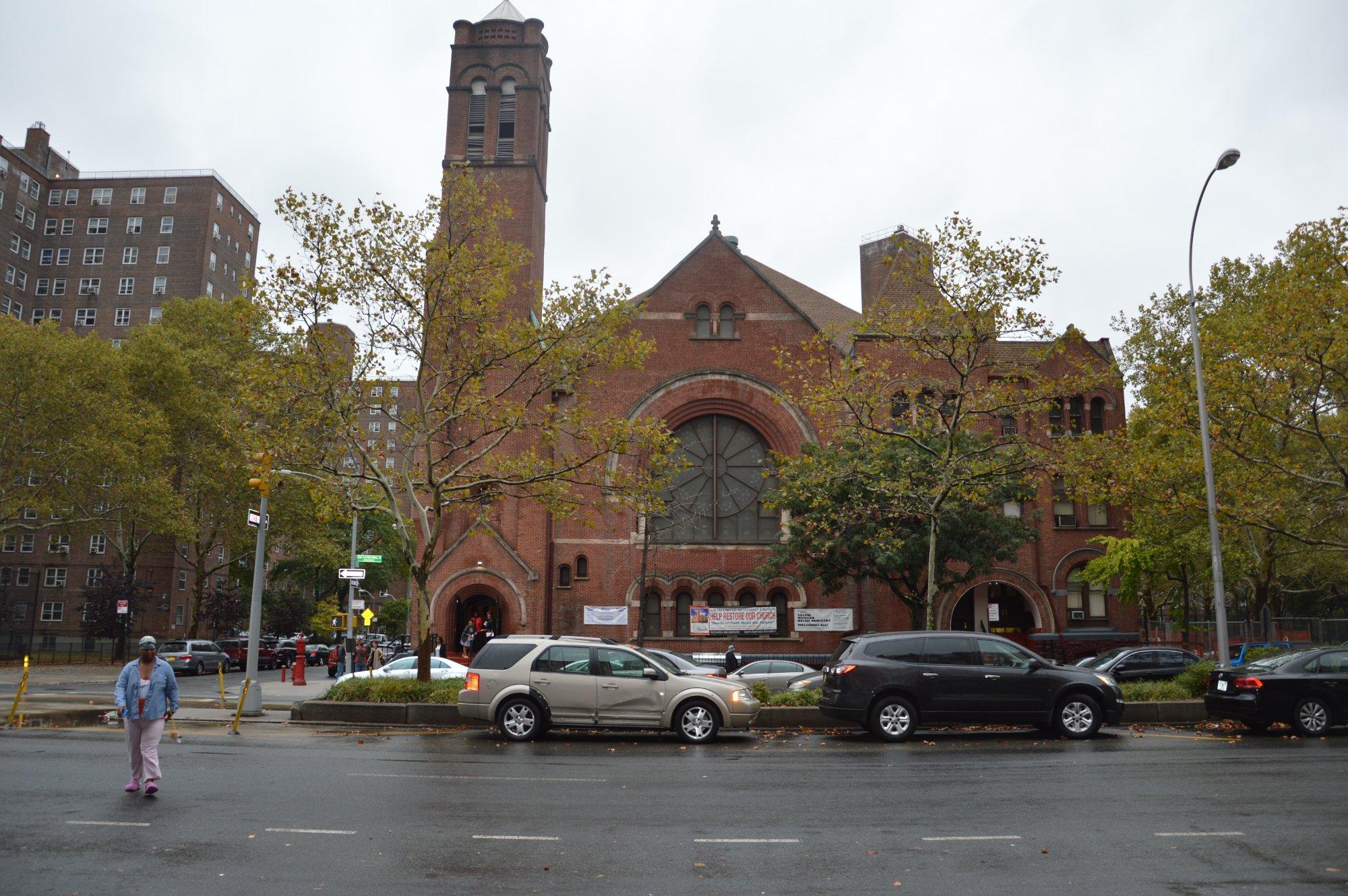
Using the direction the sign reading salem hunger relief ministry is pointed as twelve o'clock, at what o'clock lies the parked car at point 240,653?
The parked car is roughly at 4 o'clock from the sign reading salem hunger relief ministry.

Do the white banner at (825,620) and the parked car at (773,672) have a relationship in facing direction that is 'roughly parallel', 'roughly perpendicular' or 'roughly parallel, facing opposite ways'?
roughly perpendicular

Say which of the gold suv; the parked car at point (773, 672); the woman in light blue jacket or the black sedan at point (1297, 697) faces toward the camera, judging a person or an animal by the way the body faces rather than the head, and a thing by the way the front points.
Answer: the woman in light blue jacket

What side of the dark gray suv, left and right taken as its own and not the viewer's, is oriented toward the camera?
right

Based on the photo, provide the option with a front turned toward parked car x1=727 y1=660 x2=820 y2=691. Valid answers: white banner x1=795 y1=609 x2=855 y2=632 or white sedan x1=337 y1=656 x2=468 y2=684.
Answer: the white banner

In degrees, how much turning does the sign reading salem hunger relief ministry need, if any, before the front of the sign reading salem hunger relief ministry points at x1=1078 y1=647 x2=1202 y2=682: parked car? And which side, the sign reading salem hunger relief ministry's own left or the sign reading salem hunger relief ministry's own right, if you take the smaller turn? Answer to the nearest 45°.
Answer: approximately 45° to the sign reading salem hunger relief ministry's own left
